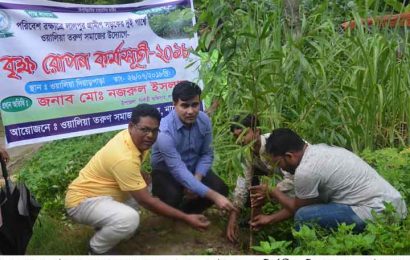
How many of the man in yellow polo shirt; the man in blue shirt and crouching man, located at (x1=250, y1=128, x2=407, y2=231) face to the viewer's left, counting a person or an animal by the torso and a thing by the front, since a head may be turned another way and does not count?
1

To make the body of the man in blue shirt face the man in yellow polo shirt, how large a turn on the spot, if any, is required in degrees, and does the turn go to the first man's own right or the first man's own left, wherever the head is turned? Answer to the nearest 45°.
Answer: approximately 90° to the first man's own right

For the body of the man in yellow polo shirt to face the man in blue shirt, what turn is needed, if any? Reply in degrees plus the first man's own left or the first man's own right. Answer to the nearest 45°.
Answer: approximately 45° to the first man's own left

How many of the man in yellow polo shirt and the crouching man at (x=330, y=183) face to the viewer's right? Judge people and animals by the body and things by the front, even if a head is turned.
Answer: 1

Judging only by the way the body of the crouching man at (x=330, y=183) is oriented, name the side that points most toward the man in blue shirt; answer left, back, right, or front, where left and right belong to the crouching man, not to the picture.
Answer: front

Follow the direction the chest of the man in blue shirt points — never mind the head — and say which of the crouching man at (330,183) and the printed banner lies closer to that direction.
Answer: the crouching man

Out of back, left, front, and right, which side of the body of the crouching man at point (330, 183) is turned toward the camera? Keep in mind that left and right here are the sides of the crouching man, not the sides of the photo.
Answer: left

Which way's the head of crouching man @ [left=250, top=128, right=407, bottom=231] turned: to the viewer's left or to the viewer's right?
to the viewer's left

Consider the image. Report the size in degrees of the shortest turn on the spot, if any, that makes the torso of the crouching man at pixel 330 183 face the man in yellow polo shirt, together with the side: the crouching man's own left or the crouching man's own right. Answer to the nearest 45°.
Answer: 0° — they already face them

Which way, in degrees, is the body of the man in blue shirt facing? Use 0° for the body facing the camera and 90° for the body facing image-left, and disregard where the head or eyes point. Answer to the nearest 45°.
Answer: approximately 315°

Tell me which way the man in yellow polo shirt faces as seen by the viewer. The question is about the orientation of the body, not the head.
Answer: to the viewer's right

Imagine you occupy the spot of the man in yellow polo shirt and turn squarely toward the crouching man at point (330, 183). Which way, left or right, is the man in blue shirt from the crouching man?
left
